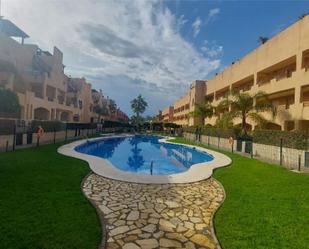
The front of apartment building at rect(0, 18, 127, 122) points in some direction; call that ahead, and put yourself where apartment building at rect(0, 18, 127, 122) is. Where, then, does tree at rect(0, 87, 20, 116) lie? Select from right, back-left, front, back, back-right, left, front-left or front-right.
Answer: front-right

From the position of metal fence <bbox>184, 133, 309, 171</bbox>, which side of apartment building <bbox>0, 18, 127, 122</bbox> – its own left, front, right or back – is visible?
front

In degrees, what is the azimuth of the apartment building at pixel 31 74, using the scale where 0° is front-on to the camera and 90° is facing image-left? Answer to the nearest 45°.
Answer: approximately 315°

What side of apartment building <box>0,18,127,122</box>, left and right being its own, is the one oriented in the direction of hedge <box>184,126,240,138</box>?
front

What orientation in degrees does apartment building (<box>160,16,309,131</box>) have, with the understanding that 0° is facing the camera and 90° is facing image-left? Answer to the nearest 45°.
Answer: approximately 45°

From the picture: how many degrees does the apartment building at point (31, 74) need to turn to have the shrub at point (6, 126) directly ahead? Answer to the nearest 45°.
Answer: approximately 45° to its right
